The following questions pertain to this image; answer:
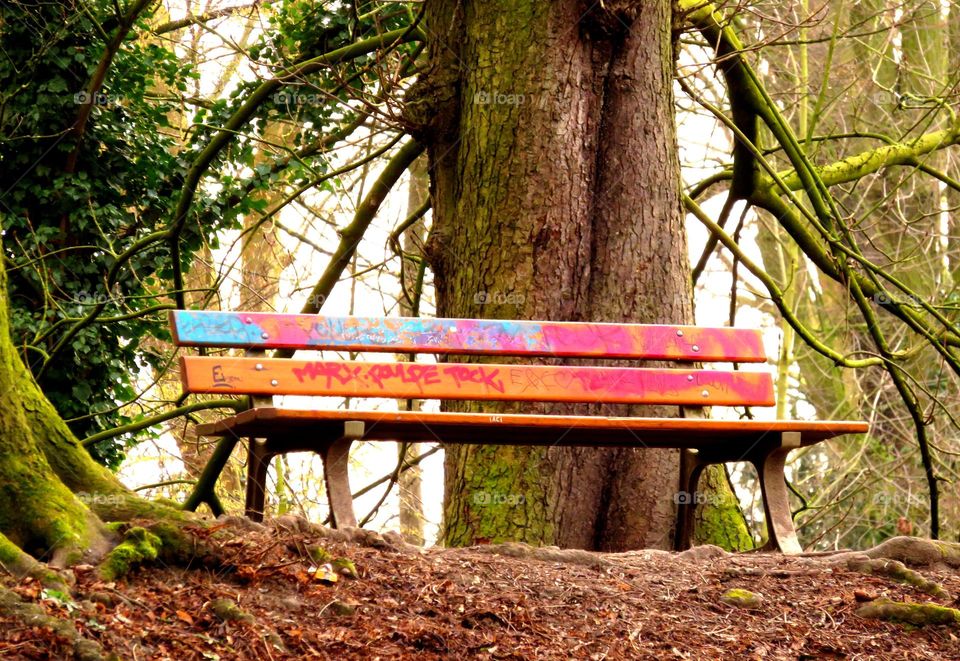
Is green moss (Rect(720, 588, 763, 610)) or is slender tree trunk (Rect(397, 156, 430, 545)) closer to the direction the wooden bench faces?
the green moss

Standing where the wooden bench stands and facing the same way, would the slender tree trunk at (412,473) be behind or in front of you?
behind

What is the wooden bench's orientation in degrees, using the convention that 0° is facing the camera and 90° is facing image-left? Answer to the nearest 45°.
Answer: approximately 315°

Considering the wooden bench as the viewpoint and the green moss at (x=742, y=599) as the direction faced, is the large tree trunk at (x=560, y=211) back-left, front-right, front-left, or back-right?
back-left
